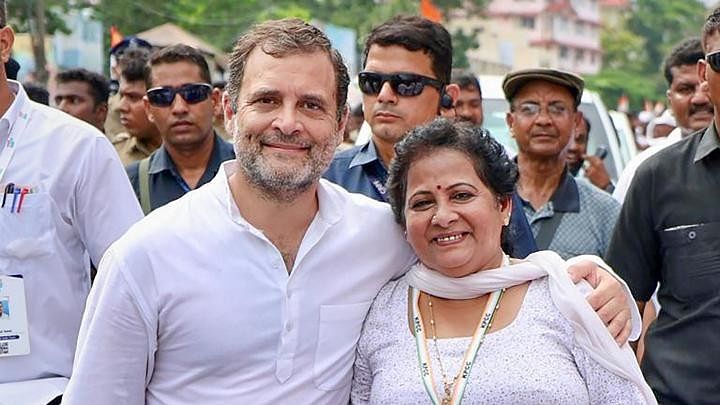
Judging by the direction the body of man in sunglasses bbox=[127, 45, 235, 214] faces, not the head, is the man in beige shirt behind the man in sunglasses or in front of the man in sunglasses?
behind

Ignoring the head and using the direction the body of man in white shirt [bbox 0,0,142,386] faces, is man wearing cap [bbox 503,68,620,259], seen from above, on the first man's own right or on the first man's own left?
on the first man's own left

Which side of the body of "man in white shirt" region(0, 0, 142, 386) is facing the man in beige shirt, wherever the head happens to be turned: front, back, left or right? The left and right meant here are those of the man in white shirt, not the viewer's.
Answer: back

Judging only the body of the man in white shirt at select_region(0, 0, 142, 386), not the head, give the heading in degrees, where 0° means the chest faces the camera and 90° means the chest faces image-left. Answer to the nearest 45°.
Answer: approximately 0°

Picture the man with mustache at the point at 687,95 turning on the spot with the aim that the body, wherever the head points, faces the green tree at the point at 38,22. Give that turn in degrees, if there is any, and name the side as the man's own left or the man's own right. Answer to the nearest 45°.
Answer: approximately 135° to the man's own right

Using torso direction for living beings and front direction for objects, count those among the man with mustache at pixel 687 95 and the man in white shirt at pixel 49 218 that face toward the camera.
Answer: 2

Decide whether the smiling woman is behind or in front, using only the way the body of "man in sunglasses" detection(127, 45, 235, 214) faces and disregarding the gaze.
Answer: in front

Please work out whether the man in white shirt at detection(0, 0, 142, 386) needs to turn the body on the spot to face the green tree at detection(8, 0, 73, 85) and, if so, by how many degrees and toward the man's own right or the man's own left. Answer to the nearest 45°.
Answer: approximately 180°

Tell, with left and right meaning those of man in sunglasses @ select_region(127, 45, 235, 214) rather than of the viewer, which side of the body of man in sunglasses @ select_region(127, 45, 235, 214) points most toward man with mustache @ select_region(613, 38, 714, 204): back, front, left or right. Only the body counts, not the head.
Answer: left
